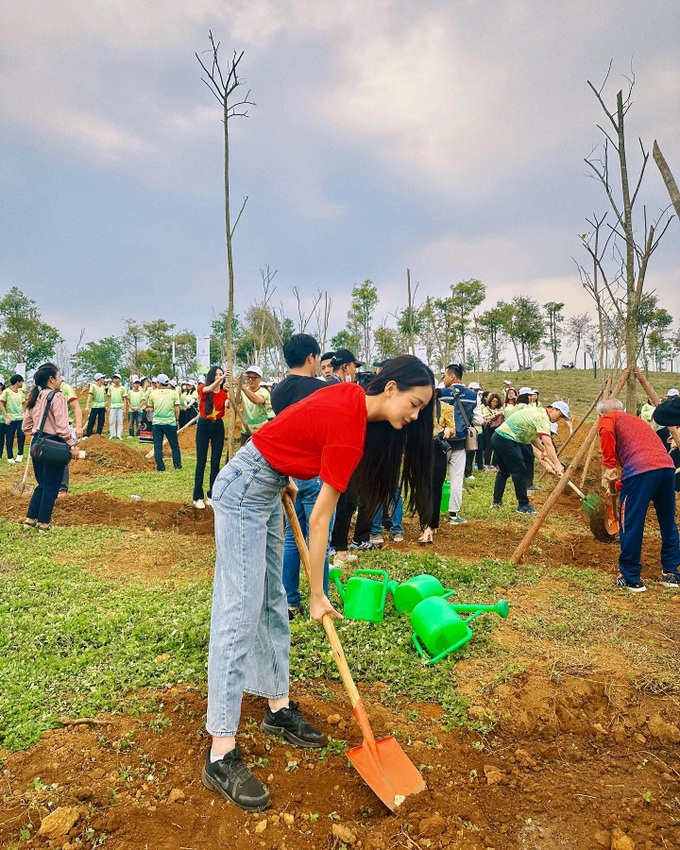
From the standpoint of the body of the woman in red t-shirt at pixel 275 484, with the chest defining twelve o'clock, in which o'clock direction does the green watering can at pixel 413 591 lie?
The green watering can is roughly at 10 o'clock from the woman in red t-shirt.

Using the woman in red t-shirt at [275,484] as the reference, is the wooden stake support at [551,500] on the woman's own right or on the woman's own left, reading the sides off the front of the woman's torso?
on the woman's own left

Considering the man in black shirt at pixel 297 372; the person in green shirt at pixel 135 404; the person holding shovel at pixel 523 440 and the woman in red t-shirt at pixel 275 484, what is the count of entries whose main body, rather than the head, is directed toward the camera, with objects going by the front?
1

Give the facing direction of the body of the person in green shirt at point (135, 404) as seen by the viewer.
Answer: toward the camera

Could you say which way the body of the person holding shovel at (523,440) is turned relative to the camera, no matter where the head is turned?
to the viewer's right

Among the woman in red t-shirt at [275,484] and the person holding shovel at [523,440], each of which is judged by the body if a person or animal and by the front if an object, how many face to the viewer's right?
2

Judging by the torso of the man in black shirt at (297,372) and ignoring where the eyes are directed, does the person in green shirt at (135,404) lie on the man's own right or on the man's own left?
on the man's own left

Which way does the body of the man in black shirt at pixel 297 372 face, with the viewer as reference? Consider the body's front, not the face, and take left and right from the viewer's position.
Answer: facing away from the viewer and to the right of the viewer

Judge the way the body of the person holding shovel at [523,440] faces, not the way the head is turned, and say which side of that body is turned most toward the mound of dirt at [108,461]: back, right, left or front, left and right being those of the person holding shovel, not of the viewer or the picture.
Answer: back

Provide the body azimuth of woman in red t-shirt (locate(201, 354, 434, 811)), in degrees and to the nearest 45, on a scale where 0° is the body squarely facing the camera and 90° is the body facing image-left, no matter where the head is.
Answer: approximately 270°

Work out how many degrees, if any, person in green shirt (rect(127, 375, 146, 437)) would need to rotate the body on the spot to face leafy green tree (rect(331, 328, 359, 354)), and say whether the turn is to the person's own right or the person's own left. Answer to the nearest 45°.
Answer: approximately 135° to the person's own left

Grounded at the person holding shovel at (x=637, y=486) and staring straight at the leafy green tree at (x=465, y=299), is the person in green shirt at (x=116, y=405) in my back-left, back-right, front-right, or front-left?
front-left
